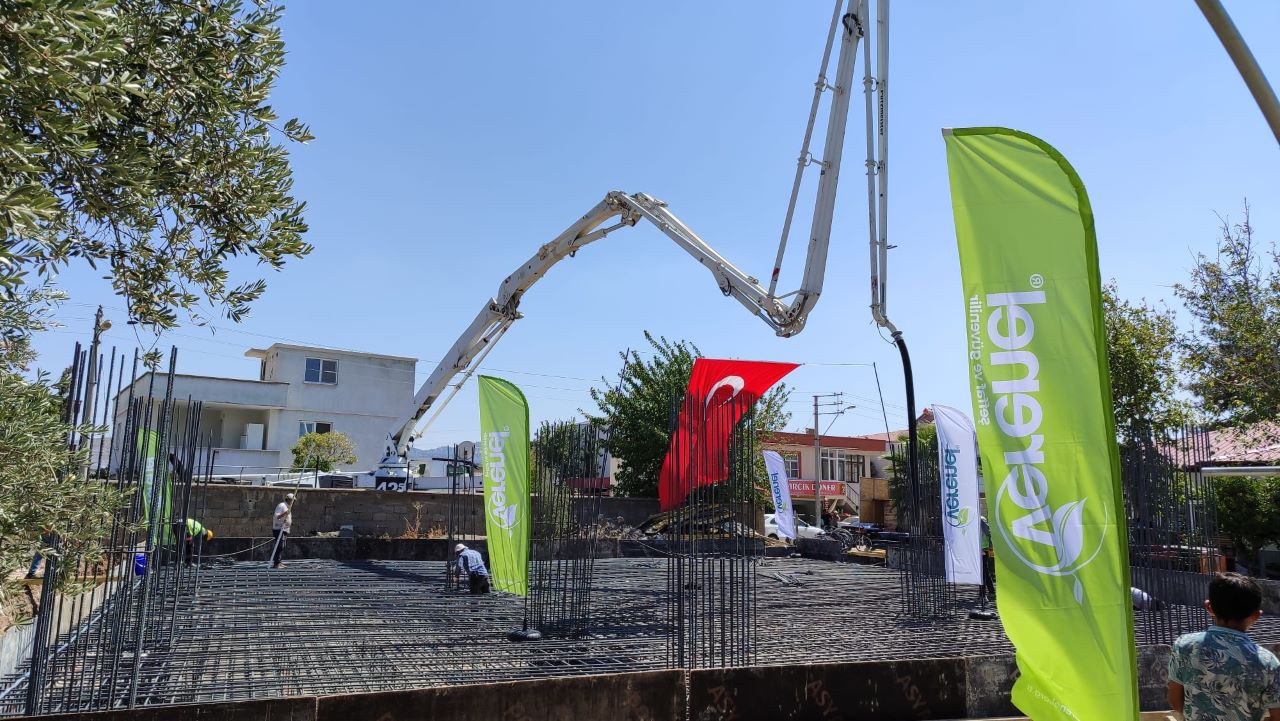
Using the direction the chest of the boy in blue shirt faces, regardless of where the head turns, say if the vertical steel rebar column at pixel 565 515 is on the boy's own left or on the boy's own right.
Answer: on the boy's own left

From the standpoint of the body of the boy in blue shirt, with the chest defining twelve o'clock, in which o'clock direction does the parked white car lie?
The parked white car is roughly at 11 o'clock from the boy in blue shirt.

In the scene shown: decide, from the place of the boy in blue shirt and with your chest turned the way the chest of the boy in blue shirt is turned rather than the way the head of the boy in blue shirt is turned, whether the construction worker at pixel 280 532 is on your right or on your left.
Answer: on your left

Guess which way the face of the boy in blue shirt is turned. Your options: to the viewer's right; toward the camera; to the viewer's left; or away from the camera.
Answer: away from the camera

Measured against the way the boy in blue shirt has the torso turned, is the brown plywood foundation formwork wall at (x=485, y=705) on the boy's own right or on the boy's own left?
on the boy's own left

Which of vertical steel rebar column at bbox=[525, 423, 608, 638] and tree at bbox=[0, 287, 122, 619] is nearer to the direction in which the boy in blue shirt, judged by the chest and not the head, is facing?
the vertical steel rebar column

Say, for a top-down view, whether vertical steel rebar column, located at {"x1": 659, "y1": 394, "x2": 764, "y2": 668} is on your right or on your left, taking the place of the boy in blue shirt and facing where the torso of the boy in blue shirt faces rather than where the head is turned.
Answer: on your left

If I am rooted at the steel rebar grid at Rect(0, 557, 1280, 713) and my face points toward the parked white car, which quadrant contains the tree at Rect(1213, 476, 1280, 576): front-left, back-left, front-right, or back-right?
front-right

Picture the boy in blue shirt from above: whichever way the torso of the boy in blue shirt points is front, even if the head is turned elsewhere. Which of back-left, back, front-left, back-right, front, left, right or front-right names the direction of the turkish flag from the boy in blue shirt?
front-left

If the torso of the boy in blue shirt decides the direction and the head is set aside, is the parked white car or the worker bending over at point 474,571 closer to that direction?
the parked white car

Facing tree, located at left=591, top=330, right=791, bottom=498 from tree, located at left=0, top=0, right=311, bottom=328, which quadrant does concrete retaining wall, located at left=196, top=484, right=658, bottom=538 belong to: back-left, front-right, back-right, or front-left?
front-left

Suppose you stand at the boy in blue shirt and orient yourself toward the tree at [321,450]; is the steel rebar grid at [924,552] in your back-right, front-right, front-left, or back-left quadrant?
front-right

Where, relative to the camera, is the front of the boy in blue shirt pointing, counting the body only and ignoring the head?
away from the camera

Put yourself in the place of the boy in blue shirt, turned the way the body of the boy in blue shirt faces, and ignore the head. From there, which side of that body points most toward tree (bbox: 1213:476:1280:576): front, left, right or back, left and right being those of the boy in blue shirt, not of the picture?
front
